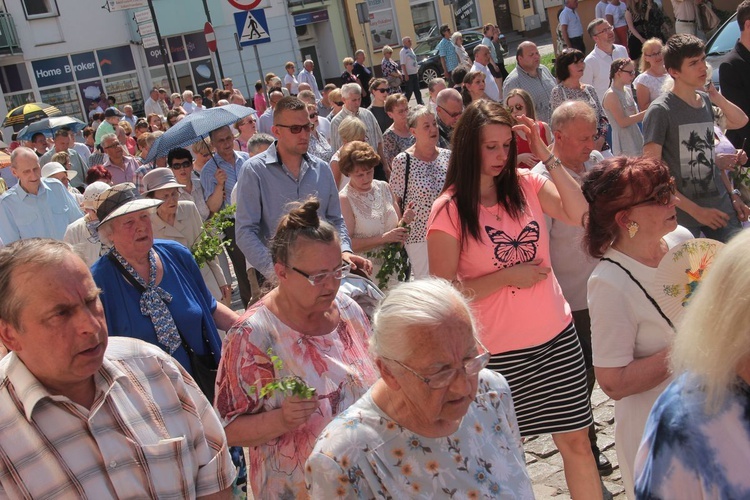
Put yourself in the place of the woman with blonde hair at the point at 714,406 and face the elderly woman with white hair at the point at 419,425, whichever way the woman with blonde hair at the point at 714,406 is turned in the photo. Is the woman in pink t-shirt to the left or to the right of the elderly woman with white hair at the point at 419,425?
right

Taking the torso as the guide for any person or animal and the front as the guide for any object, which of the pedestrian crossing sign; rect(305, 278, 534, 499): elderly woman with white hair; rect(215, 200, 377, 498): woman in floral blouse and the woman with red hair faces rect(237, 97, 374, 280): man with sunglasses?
the pedestrian crossing sign

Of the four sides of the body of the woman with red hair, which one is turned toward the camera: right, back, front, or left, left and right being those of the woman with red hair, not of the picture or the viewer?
right

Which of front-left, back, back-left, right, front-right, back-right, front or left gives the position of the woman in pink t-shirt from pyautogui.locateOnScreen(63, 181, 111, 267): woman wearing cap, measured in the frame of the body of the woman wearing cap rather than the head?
front

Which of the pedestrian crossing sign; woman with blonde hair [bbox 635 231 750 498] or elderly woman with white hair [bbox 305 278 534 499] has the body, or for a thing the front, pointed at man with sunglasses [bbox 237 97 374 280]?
the pedestrian crossing sign

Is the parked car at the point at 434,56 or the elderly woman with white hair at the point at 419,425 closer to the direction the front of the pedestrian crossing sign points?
the elderly woman with white hair

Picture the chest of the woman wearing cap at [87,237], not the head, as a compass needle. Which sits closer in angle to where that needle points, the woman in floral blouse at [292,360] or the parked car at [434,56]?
the woman in floral blouse

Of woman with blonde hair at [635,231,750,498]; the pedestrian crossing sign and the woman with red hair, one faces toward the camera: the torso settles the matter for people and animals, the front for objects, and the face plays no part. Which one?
the pedestrian crossing sign

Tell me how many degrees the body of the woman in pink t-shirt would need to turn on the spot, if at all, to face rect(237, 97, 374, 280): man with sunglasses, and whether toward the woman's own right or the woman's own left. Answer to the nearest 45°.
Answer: approximately 180°

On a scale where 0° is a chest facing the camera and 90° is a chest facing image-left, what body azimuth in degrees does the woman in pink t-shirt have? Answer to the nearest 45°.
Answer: approximately 315°

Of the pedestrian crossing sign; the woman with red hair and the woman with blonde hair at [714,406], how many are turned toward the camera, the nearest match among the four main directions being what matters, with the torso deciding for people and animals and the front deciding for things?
1

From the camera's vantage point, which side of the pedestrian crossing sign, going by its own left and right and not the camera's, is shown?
front

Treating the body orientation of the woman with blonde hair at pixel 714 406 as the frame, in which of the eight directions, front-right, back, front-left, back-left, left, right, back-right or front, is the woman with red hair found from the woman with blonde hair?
left

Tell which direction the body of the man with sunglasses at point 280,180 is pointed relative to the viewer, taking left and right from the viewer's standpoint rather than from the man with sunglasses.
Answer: facing the viewer and to the right of the viewer
